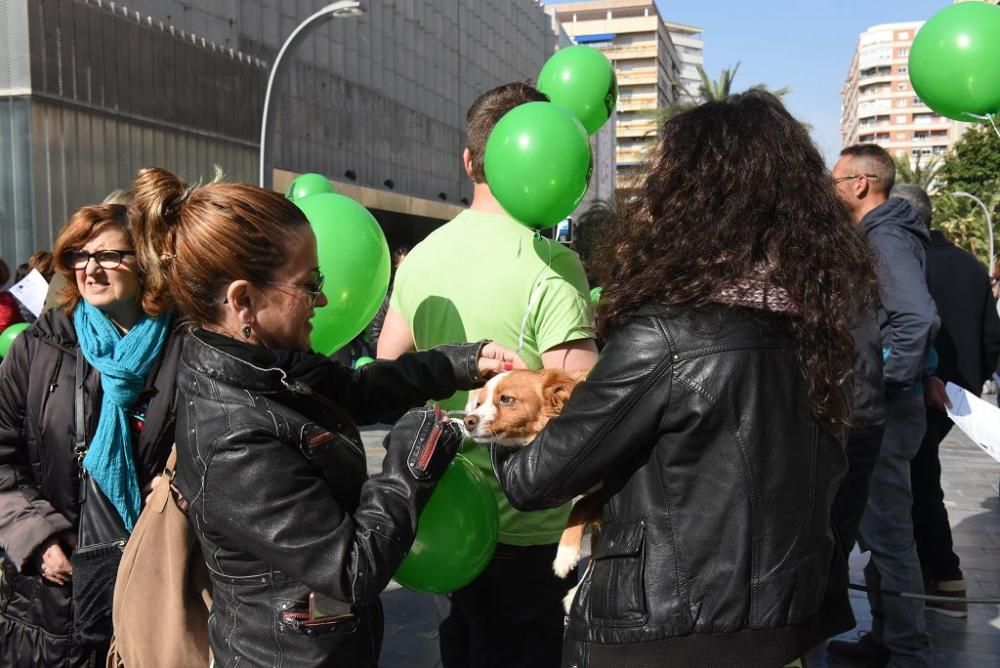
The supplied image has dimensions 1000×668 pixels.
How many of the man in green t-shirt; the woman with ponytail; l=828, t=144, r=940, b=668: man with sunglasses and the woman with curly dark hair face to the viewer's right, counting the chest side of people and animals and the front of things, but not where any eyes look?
1

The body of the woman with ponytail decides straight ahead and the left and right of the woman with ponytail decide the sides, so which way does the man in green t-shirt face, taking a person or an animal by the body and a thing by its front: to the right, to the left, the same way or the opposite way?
to the left

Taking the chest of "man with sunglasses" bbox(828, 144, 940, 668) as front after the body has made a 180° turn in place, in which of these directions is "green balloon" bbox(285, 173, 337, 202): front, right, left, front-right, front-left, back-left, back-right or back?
back

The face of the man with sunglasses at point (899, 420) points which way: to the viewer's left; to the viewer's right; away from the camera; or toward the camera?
to the viewer's left

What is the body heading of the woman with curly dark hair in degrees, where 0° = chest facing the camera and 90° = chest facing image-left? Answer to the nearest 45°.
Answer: approximately 135°

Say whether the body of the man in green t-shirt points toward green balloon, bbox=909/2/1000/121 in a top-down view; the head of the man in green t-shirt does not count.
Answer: no

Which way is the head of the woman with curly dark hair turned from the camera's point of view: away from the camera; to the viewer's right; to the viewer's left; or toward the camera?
away from the camera

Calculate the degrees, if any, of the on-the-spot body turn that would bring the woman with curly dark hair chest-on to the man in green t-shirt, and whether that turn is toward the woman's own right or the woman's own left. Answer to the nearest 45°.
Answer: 0° — they already face them

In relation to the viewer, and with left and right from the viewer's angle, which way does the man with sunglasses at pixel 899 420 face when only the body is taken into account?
facing to the left of the viewer

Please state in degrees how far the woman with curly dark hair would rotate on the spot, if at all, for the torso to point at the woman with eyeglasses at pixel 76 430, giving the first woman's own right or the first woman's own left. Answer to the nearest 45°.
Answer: approximately 45° to the first woman's own left

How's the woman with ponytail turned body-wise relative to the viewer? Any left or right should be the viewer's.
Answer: facing to the right of the viewer

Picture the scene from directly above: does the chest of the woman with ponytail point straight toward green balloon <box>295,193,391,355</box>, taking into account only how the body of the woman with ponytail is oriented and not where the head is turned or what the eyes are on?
no

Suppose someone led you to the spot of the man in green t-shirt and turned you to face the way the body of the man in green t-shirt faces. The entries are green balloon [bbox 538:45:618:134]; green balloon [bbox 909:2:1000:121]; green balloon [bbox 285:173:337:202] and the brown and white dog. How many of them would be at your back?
1

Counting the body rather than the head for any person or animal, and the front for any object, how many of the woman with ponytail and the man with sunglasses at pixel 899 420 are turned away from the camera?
0
